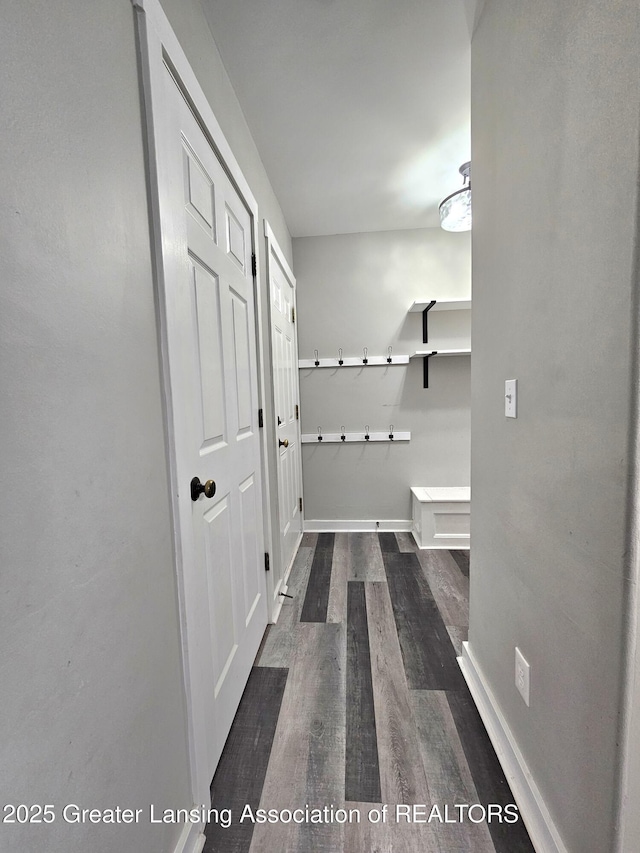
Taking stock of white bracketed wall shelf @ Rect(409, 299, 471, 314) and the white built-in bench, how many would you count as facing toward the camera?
2

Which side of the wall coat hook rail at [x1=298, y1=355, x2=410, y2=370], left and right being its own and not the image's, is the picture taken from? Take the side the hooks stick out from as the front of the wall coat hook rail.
front

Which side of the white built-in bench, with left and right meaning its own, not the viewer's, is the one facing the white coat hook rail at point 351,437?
right

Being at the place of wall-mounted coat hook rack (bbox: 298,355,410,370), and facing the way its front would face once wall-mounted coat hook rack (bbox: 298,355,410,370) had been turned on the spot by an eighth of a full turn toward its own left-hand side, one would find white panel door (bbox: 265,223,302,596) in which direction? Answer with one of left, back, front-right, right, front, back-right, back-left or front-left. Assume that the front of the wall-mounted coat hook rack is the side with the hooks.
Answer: right

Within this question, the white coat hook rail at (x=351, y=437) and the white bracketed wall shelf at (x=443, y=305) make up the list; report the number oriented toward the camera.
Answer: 2

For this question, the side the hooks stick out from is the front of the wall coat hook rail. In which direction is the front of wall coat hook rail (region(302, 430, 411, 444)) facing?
toward the camera

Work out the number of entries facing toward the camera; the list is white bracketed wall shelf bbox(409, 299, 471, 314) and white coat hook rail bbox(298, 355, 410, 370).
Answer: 2

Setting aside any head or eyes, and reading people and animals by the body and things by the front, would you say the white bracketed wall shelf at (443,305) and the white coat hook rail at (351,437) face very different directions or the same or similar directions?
same or similar directions

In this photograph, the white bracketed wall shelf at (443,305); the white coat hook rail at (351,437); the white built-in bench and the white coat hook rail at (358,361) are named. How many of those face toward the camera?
4

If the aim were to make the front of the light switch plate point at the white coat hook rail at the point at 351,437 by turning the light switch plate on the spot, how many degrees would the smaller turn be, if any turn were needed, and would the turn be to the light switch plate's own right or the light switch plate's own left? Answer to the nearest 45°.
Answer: approximately 90° to the light switch plate's own right

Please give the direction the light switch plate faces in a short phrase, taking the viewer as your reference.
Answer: facing the viewer and to the left of the viewer

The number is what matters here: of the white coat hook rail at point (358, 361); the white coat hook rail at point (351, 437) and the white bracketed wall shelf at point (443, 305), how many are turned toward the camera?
3

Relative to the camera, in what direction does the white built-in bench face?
facing the viewer
